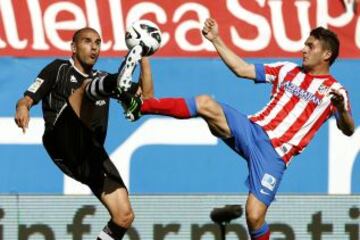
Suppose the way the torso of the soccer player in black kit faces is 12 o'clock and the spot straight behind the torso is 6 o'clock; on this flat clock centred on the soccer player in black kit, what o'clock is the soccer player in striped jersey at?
The soccer player in striped jersey is roughly at 11 o'clock from the soccer player in black kit.

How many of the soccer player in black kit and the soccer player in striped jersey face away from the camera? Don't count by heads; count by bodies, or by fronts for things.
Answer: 0

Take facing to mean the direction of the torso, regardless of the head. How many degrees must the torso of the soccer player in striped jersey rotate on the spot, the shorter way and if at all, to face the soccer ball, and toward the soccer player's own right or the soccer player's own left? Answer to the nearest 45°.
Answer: approximately 45° to the soccer player's own right

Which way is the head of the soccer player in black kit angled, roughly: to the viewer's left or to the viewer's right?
to the viewer's right

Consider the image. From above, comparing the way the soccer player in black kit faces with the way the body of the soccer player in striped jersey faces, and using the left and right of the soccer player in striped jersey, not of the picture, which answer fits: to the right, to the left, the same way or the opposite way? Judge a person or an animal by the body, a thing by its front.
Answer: to the left
